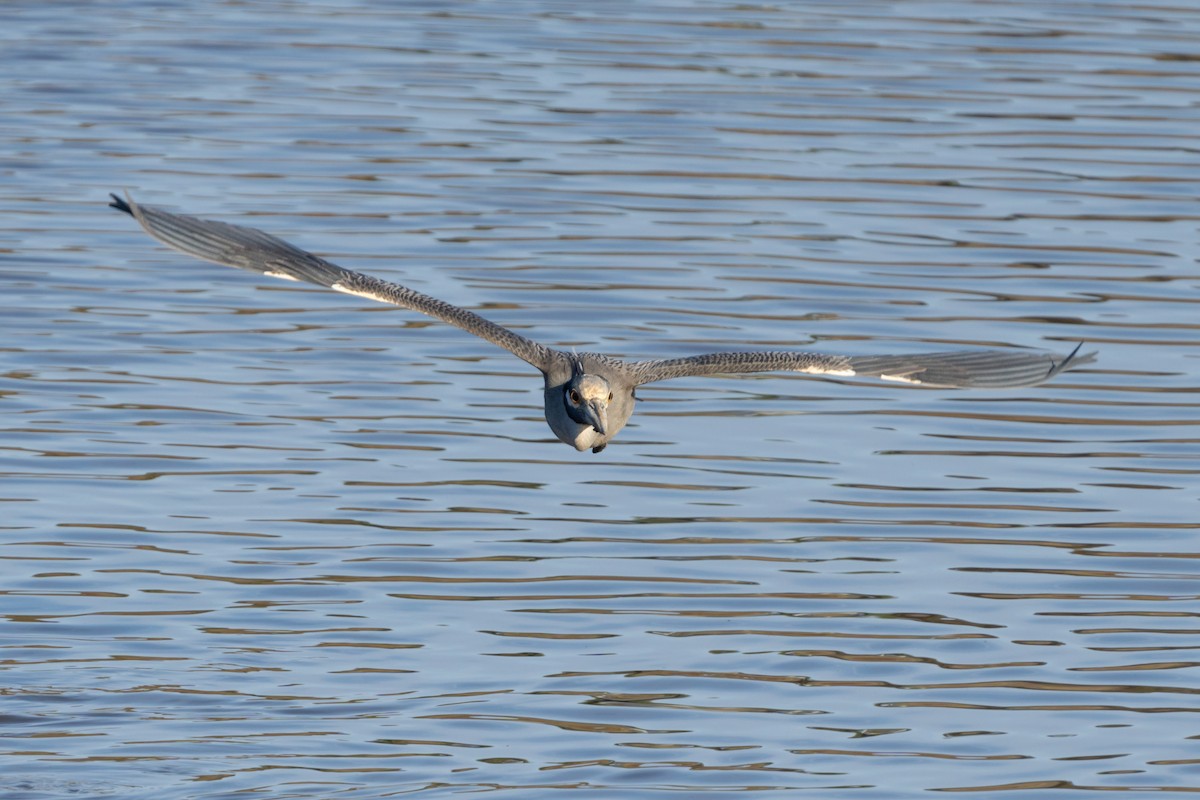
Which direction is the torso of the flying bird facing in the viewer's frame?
toward the camera
